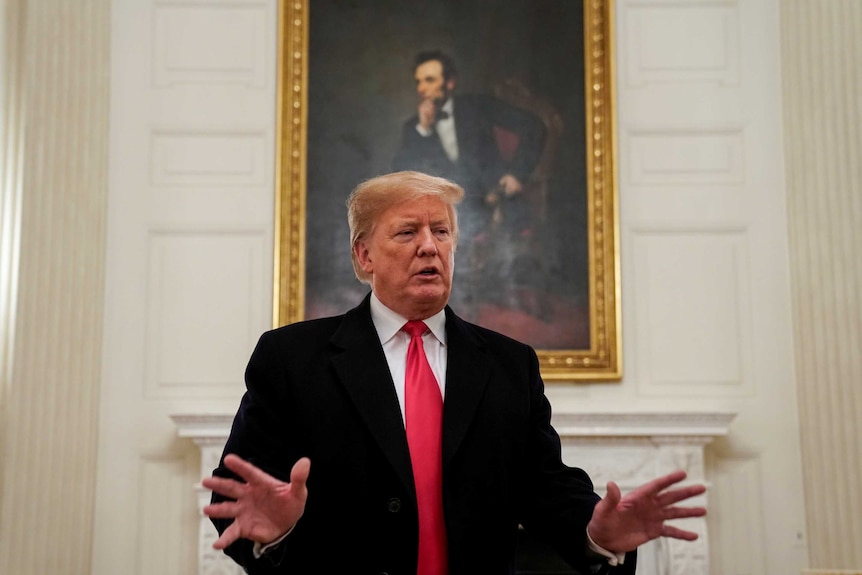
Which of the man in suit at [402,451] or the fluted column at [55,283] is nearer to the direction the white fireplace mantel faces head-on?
the man in suit

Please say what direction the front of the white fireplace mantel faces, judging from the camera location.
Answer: facing the viewer

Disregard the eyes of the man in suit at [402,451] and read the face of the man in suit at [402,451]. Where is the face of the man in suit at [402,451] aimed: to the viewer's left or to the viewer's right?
to the viewer's right

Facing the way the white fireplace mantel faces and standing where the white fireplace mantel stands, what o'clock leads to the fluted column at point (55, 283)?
The fluted column is roughly at 3 o'clock from the white fireplace mantel.

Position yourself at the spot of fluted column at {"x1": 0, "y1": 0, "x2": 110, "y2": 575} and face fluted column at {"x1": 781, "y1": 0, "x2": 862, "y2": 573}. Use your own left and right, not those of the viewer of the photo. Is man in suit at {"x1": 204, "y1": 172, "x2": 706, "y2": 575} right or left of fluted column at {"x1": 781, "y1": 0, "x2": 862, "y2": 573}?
right

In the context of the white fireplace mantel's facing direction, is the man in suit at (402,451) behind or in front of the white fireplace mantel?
in front

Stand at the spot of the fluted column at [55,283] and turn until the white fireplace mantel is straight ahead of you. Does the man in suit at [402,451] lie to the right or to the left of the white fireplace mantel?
right

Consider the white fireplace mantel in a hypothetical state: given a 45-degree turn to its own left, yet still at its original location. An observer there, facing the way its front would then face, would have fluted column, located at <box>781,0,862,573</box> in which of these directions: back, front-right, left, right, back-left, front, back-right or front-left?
front-left
